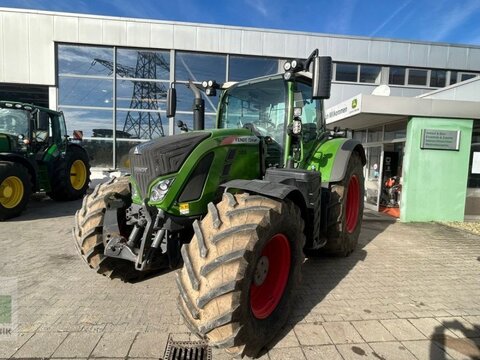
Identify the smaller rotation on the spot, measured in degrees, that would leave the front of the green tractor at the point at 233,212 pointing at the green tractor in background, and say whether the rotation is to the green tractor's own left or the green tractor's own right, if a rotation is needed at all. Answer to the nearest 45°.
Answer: approximately 90° to the green tractor's own right

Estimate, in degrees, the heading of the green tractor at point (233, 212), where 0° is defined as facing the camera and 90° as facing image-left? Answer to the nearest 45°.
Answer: approximately 45°

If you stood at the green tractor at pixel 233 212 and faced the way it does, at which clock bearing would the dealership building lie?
The dealership building is roughly at 4 o'clock from the green tractor.

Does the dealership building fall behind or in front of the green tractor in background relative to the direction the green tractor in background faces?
behind
